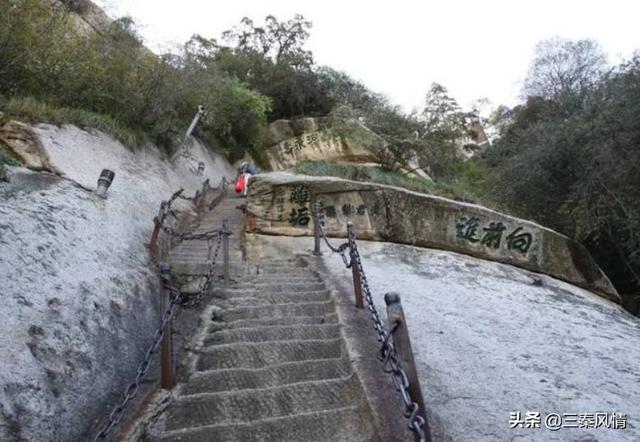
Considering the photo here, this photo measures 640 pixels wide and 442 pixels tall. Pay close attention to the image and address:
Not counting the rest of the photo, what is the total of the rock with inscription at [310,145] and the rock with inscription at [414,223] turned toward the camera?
2

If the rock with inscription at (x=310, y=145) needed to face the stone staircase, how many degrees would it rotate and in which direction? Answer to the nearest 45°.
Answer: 0° — it already faces it

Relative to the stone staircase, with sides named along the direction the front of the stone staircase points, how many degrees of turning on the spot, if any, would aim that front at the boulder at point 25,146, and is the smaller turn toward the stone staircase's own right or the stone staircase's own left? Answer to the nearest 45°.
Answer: approximately 135° to the stone staircase's own right

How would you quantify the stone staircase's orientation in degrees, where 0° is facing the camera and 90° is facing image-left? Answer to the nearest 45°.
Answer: approximately 0°

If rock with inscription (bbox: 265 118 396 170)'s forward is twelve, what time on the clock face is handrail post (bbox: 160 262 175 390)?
The handrail post is roughly at 12 o'clock from the rock with inscription.

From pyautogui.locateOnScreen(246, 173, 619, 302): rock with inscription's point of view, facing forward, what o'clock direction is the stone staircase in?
The stone staircase is roughly at 12 o'clock from the rock with inscription.

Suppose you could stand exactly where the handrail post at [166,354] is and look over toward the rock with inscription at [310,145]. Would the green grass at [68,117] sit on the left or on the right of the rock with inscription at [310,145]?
left

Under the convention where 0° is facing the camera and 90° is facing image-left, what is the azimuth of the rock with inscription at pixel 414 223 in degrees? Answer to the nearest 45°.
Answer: approximately 0°
